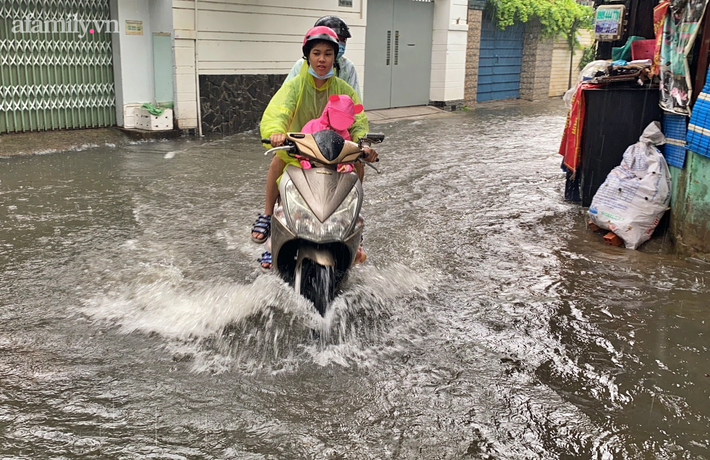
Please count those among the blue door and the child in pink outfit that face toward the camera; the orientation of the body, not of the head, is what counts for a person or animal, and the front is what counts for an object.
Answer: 2

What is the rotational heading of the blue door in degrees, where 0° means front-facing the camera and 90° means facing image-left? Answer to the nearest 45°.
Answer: approximately 0°

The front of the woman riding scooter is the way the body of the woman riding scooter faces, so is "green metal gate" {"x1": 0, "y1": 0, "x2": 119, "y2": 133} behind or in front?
behind

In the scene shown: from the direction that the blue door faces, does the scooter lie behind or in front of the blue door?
in front

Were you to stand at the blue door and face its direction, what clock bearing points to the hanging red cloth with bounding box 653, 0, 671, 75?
The hanging red cloth is roughly at 12 o'clock from the blue door.

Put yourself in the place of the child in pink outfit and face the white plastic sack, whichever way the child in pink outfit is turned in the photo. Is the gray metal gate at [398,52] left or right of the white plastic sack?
left

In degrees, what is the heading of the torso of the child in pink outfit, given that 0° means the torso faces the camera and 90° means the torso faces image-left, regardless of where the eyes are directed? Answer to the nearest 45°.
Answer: approximately 0°
